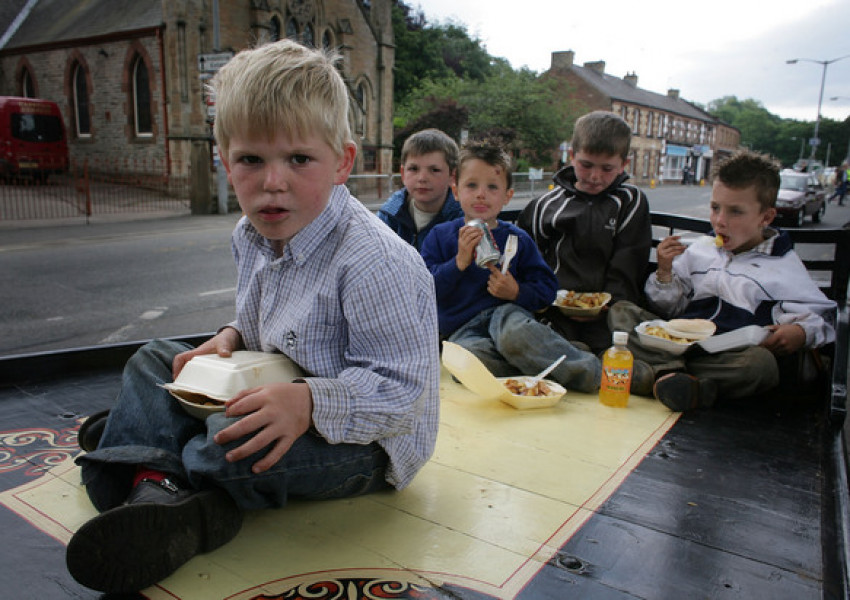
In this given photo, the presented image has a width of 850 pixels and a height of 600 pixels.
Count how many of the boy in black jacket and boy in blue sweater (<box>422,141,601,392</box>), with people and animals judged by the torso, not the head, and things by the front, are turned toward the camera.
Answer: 2

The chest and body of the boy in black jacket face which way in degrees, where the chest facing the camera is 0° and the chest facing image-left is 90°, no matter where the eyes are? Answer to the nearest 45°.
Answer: approximately 0°

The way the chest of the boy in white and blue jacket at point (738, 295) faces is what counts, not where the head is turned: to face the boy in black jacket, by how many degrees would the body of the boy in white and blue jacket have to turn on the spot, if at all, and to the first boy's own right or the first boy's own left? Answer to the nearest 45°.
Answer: approximately 90° to the first boy's own right

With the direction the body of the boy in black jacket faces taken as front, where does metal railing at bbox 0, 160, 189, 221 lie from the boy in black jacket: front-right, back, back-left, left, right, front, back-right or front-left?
back-right

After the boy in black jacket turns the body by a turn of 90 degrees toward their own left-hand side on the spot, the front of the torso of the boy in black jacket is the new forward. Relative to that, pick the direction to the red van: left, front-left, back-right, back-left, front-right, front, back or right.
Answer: back-left

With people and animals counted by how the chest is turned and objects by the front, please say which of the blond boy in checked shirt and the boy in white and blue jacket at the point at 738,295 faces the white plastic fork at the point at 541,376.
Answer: the boy in white and blue jacket

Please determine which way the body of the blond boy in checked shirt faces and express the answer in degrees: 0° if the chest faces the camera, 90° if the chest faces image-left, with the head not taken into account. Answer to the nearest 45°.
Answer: approximately 45°
